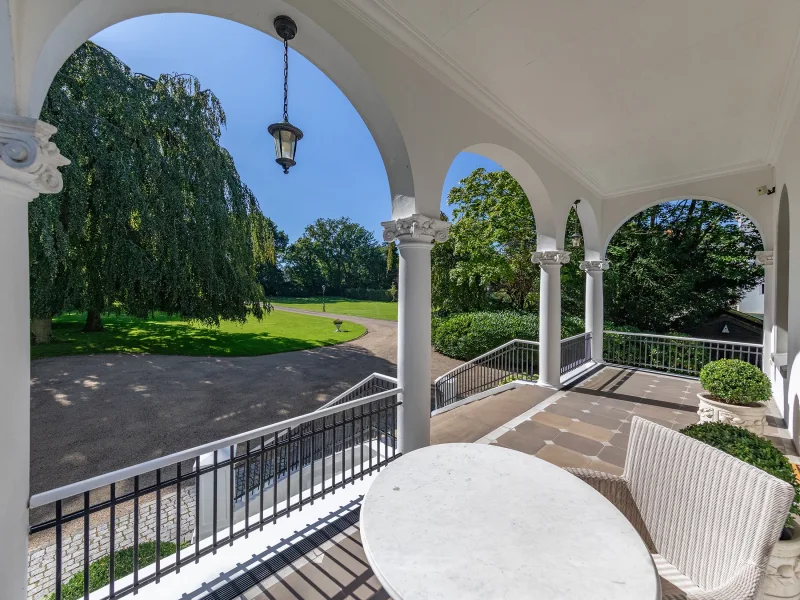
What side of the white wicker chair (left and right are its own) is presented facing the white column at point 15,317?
front

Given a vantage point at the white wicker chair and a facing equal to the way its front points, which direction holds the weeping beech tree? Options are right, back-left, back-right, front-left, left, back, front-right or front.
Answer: front-right

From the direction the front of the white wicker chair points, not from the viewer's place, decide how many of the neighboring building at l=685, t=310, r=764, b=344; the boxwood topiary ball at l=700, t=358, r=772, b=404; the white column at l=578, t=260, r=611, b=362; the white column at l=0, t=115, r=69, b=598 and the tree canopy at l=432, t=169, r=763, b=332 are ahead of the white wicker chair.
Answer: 1

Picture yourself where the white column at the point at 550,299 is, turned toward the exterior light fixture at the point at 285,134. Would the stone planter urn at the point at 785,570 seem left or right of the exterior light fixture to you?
left

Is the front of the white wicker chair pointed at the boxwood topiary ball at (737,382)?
no

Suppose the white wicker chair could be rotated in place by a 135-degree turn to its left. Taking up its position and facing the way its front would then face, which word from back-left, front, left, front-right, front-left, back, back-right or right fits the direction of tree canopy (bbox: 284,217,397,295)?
back-left

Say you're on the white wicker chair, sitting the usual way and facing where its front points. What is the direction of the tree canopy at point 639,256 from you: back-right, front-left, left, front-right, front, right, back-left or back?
back-right

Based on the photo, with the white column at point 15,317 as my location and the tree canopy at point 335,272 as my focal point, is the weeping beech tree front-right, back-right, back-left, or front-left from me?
front-left

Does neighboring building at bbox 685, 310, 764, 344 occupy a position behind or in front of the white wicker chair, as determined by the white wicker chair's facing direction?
behind

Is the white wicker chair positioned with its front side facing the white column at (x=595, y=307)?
no

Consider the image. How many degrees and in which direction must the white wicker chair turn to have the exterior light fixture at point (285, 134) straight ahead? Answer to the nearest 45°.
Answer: approximately 45° to its right

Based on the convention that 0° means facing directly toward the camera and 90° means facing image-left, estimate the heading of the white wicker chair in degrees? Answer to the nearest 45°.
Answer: approximately 45°

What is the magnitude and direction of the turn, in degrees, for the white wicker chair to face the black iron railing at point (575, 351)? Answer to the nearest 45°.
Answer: approximately 135° to its right

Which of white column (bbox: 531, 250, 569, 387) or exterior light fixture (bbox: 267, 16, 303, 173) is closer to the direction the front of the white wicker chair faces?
the exterior light fixture
